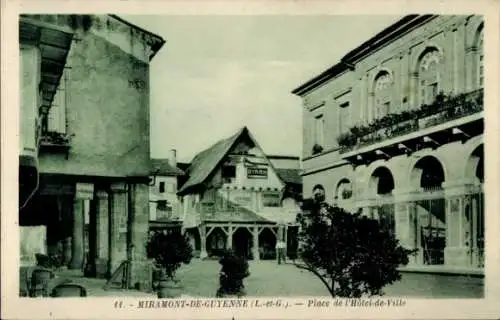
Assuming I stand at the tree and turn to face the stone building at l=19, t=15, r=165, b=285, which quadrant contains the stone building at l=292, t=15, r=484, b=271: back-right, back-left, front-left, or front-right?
back-right

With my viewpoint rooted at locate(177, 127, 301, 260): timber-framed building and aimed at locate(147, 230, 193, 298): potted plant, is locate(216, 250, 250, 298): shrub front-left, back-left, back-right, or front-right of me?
front-left

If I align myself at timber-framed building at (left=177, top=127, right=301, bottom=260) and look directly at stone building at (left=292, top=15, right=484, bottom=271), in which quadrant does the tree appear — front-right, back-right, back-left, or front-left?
front-right

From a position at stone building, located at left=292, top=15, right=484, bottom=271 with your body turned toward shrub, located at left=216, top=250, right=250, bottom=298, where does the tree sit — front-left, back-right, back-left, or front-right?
front-left

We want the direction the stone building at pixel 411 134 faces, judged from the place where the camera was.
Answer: facing the viewer and to the left of the viewer

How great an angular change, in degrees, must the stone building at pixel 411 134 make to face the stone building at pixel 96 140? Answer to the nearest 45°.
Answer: approximately 45° to its right

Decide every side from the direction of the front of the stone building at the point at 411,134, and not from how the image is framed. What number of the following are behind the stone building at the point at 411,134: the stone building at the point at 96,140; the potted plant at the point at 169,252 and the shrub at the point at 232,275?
0
